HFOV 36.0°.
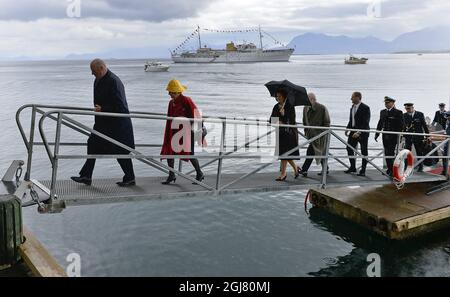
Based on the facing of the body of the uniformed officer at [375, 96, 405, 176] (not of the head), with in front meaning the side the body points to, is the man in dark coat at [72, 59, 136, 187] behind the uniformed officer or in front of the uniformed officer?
in front

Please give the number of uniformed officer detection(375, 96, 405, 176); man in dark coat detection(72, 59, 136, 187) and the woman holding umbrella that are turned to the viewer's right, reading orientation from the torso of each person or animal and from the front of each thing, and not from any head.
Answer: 0

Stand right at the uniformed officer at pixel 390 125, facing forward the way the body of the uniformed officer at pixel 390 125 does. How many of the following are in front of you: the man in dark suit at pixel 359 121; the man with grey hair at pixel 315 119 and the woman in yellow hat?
3

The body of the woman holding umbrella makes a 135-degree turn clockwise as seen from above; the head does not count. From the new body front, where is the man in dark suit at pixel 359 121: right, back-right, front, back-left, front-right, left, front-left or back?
front-right

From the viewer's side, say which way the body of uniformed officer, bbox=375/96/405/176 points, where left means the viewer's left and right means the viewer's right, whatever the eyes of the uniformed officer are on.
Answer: facing the viewer and to the left of the viewer

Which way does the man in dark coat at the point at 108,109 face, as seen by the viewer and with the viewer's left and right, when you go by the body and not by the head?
facing to the left of the viewer

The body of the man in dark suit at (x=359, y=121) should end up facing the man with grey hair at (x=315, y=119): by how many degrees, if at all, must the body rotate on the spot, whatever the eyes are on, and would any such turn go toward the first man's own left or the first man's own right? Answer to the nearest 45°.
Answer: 0° — they already face them

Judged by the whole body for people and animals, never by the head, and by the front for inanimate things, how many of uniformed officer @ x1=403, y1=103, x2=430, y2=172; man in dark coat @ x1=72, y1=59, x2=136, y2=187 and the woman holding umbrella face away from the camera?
0

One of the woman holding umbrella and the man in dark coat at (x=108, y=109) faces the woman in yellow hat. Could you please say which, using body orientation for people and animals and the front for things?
the woman holding umbrella

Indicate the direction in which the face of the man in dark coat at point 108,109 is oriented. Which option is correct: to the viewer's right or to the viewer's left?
to the viewer's left

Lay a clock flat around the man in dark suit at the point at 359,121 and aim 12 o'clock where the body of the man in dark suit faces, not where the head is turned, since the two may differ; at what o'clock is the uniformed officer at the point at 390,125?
The uniformed officer is roughly at 6 o'clock from the man in dark suit.

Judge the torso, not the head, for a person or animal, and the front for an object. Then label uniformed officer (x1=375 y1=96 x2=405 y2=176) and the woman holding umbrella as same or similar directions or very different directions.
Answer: same or similar directions

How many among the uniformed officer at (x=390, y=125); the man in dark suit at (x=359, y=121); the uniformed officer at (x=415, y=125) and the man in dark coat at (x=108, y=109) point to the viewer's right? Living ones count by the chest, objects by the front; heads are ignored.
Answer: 0
